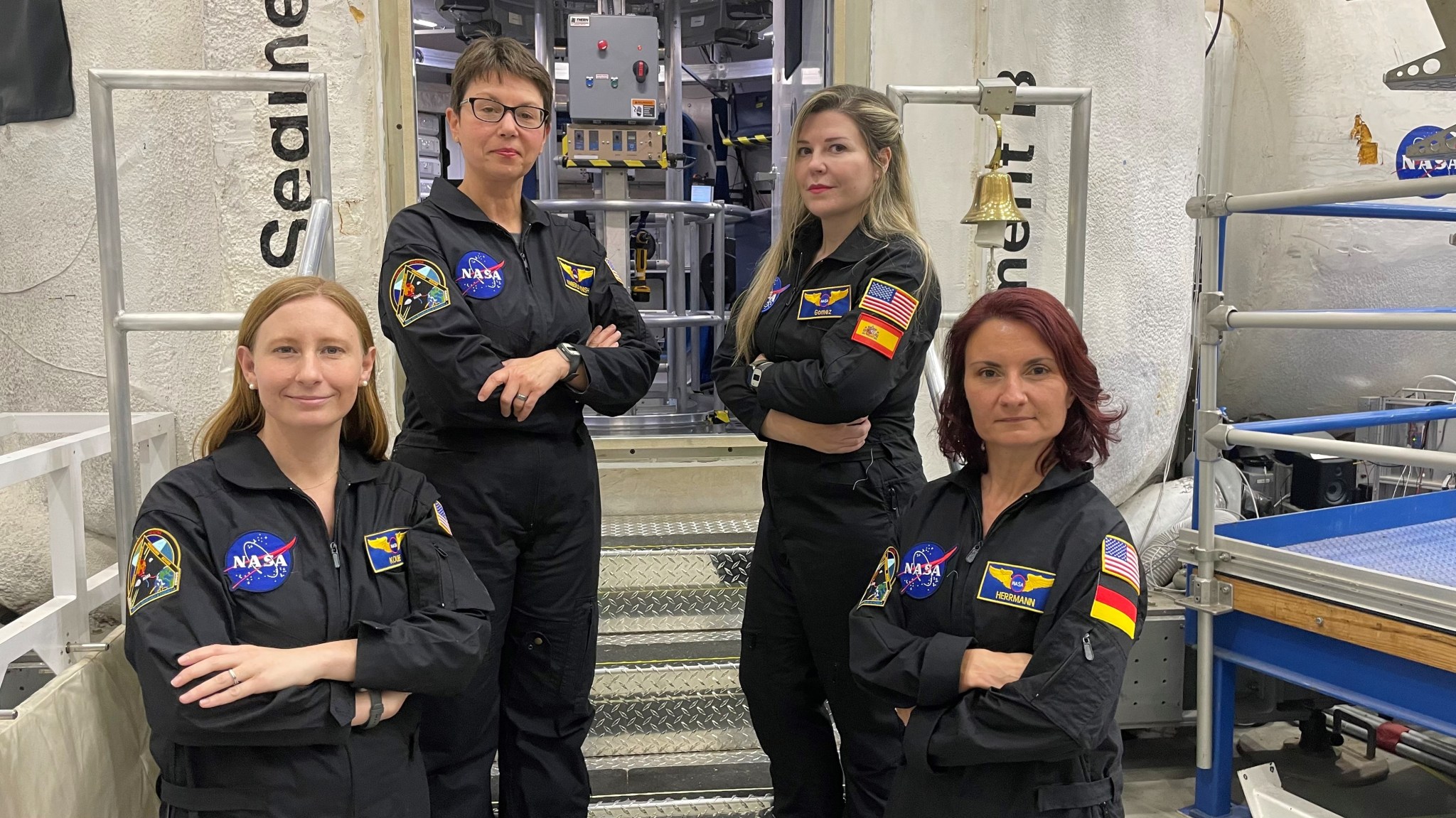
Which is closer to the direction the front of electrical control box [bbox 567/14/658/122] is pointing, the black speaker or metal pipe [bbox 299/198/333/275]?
the metal pipe

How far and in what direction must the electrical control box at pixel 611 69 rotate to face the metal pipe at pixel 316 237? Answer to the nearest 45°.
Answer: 0° — it already faces it

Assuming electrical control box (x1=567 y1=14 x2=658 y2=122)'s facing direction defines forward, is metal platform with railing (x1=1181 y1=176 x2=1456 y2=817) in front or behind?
in front

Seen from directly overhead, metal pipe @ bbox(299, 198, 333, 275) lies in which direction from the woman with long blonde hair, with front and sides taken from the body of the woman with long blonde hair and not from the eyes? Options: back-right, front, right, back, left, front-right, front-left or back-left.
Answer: front-right

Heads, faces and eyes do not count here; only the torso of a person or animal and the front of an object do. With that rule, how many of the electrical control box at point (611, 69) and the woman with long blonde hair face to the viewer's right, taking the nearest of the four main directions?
0

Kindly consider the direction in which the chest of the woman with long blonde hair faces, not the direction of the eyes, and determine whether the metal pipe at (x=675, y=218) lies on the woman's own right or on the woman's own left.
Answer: on the woman's own right

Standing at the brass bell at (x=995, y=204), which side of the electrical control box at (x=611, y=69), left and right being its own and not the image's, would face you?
front

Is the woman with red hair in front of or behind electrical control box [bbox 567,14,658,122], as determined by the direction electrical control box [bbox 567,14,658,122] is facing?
in front

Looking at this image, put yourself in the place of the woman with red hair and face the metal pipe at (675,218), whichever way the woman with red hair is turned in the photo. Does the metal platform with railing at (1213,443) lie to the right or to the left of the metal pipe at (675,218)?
right
